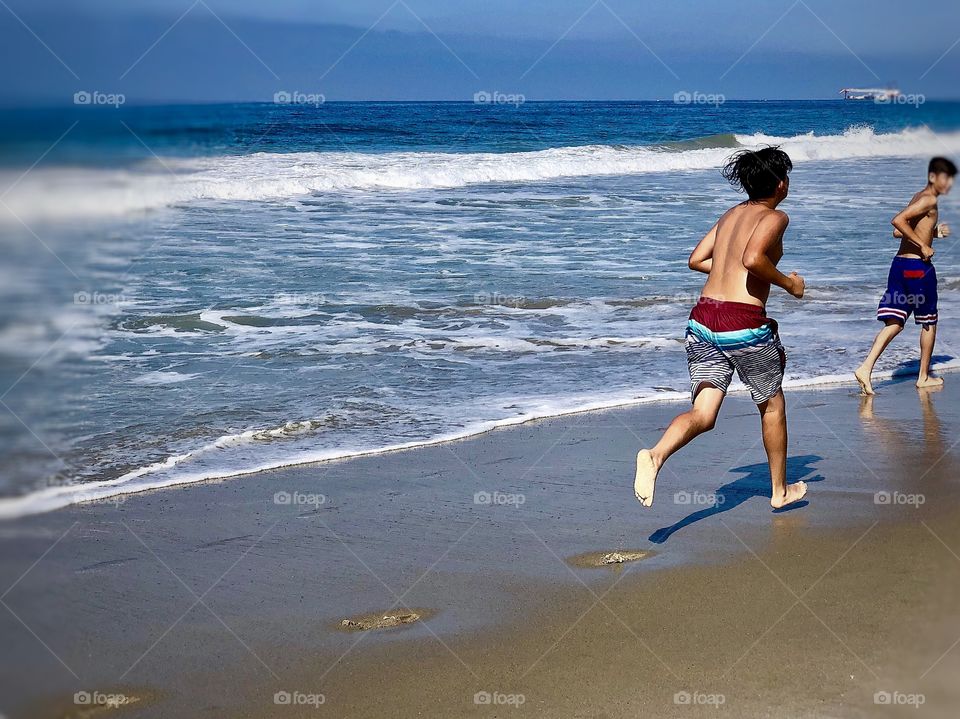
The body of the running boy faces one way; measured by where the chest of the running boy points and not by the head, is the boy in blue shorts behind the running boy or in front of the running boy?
in front

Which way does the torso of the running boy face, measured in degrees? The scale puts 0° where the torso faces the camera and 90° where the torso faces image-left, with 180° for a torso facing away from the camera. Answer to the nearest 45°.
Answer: approximately 225°
